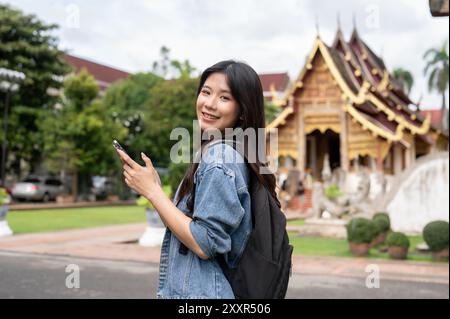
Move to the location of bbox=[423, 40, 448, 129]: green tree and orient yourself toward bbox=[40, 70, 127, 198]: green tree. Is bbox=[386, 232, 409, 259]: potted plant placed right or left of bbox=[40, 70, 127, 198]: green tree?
left

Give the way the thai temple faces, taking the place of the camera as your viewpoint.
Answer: facing the viewer and to the left of the viewer

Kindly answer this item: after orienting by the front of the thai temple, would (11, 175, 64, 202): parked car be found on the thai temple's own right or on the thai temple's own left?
on the thai temple's own right

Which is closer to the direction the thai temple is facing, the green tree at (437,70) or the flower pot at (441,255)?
the flower pot

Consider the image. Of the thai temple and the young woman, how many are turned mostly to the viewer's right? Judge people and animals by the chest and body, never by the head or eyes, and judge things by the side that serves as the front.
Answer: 0

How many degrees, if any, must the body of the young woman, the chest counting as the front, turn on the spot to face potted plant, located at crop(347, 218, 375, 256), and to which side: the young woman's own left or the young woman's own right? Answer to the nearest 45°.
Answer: approximately 90° to the young woman's own right

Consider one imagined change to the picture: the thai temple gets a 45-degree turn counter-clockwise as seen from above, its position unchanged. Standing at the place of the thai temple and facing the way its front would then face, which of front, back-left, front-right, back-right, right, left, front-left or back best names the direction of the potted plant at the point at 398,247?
front

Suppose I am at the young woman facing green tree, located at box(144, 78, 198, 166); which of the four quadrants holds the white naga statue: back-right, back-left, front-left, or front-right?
front-right

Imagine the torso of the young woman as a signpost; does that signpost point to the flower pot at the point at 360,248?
no

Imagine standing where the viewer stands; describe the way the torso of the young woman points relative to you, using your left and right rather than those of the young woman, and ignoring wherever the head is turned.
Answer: facing to the left of the viewer

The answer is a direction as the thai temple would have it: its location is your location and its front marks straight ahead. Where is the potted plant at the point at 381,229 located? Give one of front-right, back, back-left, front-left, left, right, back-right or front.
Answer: front-left
